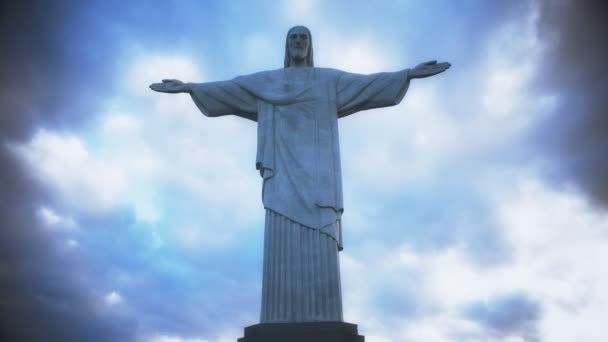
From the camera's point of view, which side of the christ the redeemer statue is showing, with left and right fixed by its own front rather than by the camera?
front
